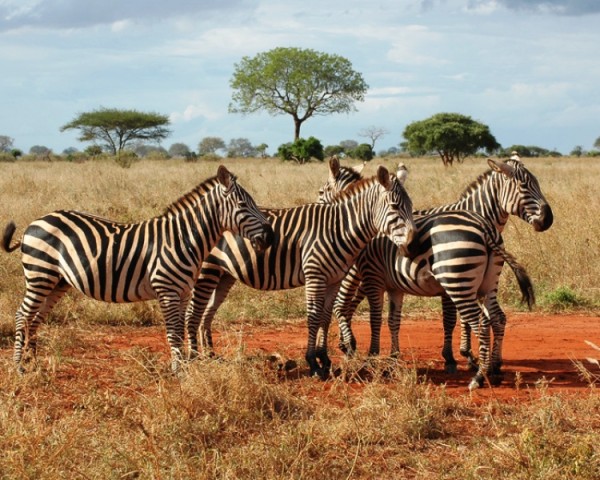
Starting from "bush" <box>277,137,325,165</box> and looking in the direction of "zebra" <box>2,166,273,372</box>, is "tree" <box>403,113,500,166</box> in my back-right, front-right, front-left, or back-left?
back-left

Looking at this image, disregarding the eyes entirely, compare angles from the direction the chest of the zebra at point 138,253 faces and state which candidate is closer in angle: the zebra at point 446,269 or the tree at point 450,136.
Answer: the zebra

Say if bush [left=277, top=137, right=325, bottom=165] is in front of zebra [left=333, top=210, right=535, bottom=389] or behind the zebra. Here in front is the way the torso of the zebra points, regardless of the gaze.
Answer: in front

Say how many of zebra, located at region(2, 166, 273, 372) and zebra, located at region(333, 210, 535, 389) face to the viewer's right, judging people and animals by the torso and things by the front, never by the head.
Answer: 1

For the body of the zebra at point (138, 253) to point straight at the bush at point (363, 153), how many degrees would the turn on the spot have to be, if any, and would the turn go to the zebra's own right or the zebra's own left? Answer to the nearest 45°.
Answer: approximately 90° to the zebra's own left

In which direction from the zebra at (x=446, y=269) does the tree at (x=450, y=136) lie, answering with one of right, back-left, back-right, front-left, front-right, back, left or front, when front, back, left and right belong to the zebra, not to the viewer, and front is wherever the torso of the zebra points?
front-right

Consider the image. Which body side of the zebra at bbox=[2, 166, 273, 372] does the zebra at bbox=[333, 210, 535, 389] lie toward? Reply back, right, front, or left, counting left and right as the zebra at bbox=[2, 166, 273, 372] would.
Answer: front

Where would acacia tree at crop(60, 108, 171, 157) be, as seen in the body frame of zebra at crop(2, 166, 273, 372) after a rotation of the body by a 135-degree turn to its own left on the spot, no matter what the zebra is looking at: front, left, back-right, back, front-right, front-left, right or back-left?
front-right

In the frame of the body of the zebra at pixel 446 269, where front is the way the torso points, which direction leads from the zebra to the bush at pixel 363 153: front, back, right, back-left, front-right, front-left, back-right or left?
front-right

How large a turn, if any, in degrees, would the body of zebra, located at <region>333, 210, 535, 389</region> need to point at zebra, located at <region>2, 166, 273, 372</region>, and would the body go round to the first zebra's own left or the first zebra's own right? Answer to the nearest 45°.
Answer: approximately 45° to the first zebra's own left

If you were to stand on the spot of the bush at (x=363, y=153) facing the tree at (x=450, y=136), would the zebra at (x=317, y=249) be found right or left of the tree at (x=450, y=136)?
right

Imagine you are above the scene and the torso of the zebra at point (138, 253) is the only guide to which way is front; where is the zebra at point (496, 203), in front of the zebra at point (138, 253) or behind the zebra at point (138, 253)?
in front

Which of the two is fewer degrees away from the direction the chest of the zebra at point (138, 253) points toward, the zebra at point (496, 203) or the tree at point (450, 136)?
the zebra

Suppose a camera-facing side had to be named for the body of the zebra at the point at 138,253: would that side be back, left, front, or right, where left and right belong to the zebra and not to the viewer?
right

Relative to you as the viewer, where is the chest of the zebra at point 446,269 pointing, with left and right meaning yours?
facing away from the viewer and to the left of the viewer

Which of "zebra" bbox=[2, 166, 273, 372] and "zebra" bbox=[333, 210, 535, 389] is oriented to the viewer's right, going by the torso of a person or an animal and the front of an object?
"zebra" bbox=[2, 166, 273, 372]

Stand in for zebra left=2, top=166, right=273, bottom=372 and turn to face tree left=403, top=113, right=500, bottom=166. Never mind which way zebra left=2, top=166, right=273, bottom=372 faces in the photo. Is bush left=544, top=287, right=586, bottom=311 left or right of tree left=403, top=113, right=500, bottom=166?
right
